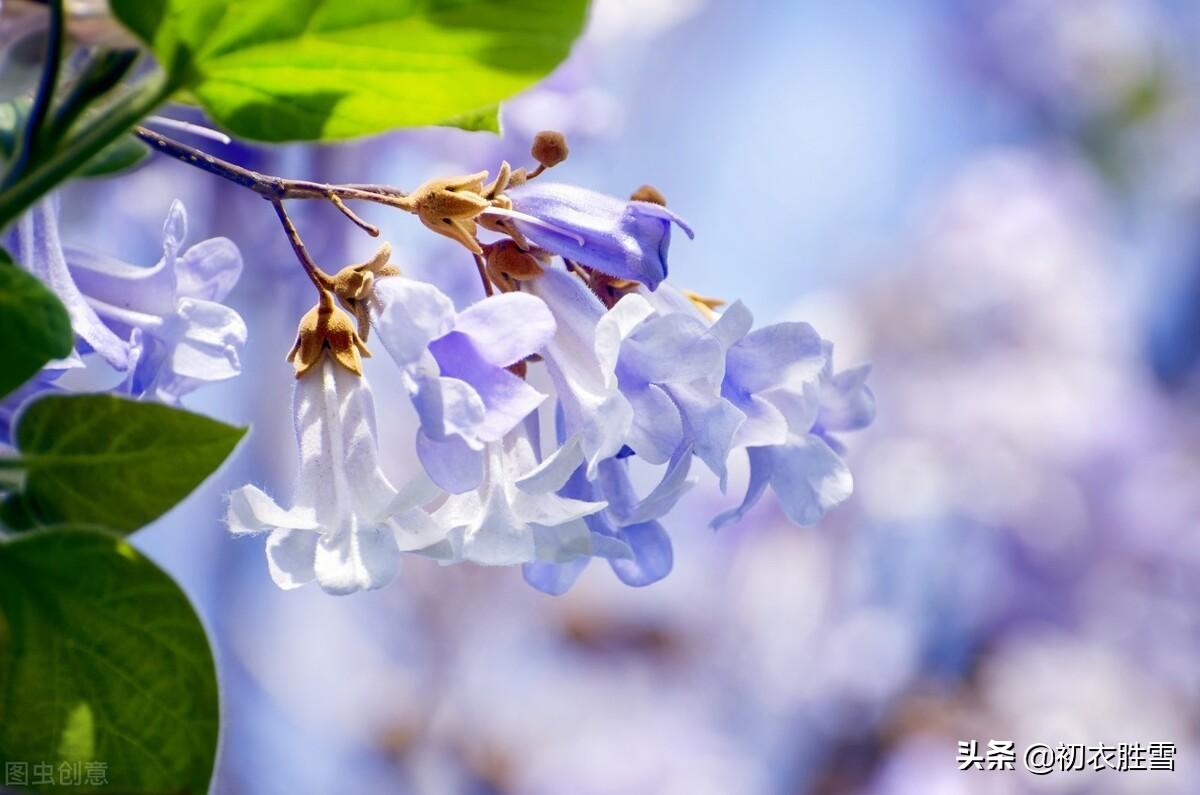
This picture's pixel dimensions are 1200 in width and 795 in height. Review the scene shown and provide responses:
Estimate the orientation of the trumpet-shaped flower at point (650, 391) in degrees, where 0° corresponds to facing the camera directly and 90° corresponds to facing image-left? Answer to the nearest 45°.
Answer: approximately 315°

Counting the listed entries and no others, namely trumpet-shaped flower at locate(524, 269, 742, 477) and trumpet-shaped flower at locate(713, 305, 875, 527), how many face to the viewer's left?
0

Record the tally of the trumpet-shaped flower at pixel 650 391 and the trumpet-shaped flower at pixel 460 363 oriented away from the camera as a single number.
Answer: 0

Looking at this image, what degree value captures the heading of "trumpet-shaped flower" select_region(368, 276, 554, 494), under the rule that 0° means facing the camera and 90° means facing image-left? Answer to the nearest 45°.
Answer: approximately 315°
